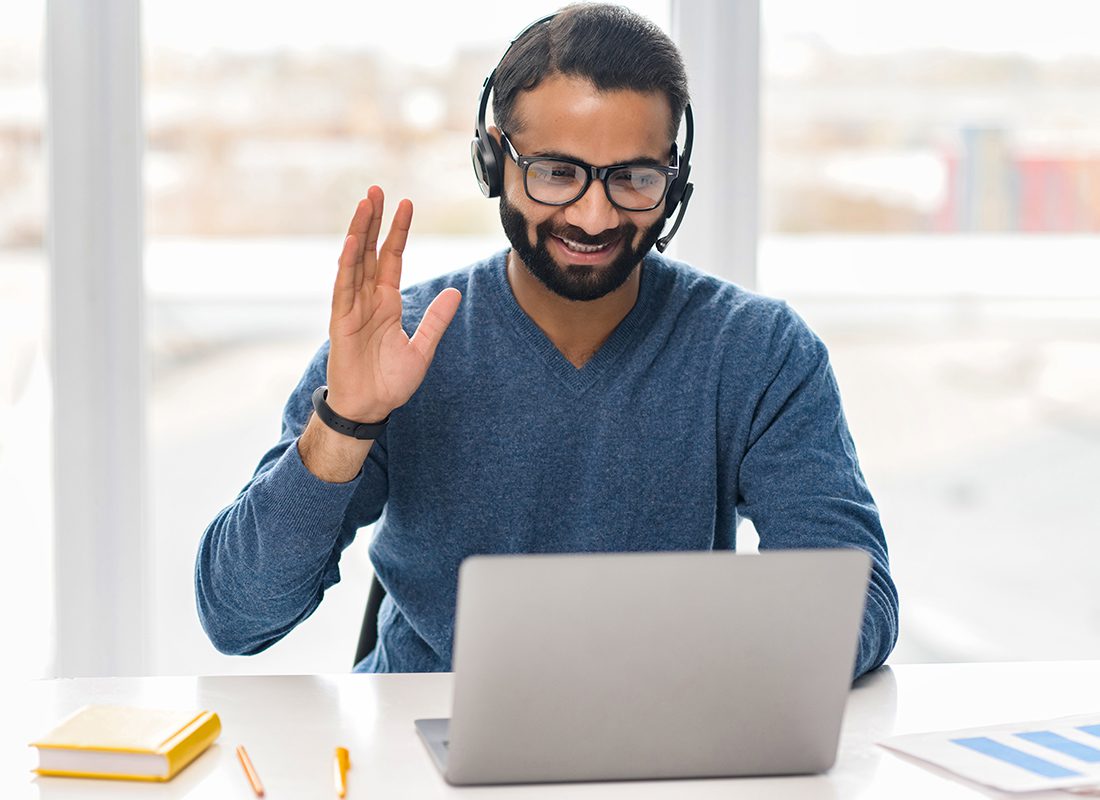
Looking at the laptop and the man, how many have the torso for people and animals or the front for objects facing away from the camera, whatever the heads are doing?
1

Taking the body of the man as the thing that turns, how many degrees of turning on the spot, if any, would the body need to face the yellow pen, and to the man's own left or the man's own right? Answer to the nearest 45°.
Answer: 0° — they already face it

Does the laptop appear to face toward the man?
yes

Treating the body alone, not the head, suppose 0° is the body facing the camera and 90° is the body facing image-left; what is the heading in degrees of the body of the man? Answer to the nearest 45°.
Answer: approximately 0°

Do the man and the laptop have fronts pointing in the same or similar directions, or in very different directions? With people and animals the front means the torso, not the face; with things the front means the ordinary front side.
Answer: very different directions

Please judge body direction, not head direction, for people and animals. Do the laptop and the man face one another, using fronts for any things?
yes

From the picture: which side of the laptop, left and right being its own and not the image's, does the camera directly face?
back
